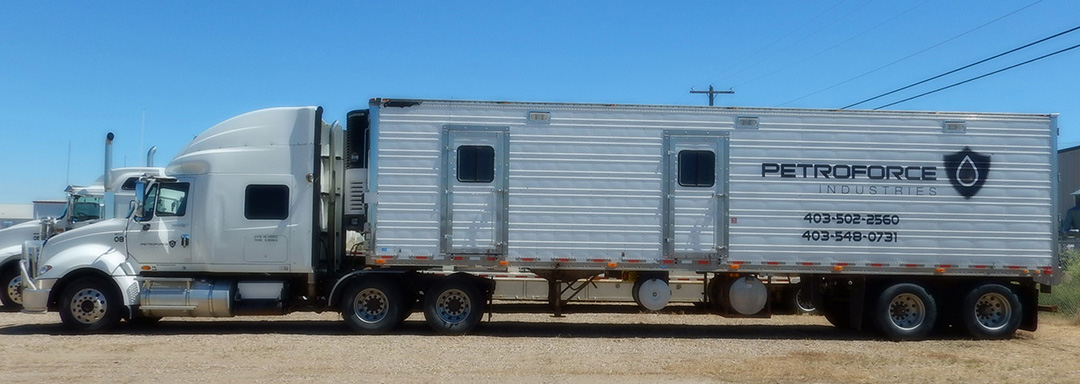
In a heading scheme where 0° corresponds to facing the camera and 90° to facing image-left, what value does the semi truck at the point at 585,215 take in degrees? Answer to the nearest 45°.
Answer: approximately 90°

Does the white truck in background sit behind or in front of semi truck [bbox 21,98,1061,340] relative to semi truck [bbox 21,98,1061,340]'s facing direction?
in front
